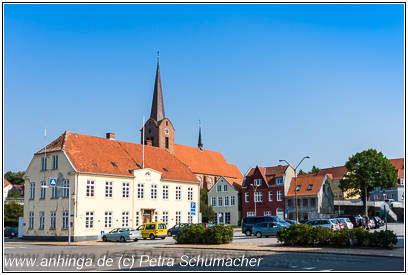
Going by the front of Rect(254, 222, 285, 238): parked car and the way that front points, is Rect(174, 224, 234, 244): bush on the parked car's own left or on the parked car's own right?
on the parked car's own right

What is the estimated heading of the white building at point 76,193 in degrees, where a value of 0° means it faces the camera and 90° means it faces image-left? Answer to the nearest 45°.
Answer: approximately 315°

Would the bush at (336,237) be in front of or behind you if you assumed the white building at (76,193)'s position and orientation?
in front

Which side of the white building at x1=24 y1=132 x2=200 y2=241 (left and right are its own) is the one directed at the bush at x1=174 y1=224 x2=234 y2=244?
front

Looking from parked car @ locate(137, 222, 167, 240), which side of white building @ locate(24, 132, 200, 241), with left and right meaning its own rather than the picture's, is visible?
front
